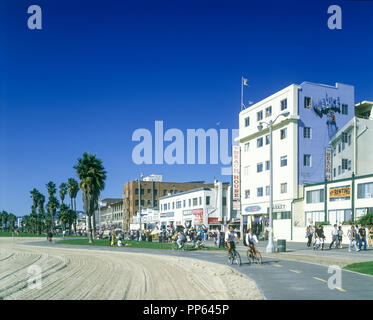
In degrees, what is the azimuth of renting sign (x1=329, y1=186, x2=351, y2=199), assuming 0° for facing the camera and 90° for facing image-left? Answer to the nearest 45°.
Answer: approximately 45°

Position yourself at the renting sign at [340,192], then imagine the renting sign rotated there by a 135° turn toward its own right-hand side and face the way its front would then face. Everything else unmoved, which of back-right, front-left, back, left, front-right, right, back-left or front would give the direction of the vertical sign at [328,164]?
front

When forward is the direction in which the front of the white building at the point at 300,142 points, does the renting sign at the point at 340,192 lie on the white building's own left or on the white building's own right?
on the white building's own left

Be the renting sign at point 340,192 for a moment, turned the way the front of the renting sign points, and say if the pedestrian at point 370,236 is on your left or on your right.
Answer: on your left

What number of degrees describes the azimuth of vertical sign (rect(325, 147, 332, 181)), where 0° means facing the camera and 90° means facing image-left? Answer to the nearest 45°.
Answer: approximately 0°

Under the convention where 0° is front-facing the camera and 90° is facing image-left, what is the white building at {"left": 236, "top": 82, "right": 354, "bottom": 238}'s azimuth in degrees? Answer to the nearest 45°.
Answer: approximately 45°

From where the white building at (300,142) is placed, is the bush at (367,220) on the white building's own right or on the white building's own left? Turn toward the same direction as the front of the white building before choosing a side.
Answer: on the white building's own left

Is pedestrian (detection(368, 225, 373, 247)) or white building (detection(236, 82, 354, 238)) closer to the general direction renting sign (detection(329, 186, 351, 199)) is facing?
the pedestrian

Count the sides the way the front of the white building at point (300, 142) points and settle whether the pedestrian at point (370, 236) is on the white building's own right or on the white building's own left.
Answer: on the white building's own left
